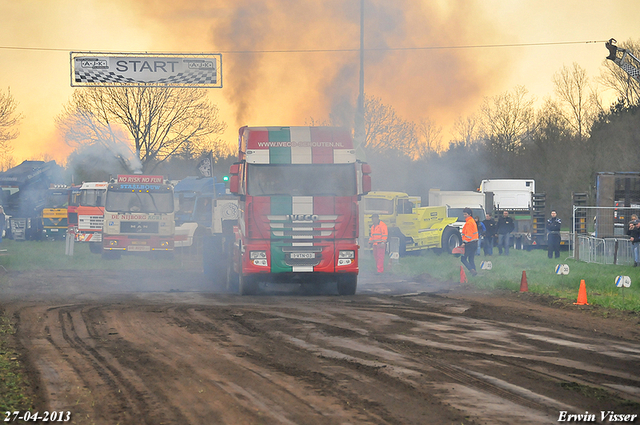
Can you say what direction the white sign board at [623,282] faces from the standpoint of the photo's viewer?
facing the viewer

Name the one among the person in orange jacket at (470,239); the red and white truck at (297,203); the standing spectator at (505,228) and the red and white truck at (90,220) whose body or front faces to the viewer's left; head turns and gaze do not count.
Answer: the person in orange jacket

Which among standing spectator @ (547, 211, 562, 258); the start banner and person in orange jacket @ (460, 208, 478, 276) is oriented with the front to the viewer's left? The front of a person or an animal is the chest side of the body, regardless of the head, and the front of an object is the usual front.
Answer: the person in orange jacket

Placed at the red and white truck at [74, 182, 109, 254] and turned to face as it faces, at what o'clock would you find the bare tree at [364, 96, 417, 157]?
The bare tree is roughly at 8 o'clock from the red and white truck.

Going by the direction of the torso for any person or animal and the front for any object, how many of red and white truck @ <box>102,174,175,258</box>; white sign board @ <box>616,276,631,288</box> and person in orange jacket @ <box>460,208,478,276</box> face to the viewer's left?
1

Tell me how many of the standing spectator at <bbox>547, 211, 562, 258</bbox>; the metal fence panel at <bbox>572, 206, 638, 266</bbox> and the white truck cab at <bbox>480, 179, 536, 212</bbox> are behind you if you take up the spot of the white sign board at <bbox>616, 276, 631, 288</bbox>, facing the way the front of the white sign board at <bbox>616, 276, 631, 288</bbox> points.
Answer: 3

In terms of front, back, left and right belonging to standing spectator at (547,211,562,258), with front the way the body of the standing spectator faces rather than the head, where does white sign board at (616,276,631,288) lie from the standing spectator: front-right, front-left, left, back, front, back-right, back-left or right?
front

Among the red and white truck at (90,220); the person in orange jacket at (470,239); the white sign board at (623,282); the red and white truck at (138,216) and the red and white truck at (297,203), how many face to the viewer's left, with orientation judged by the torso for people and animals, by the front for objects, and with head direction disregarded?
1

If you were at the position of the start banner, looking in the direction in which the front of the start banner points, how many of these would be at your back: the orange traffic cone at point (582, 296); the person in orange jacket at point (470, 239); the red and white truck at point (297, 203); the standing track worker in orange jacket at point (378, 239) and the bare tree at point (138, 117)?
1

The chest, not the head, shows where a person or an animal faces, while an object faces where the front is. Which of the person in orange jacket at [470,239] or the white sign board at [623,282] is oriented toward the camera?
the white sign board

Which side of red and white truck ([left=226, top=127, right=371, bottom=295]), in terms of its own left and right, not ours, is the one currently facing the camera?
front

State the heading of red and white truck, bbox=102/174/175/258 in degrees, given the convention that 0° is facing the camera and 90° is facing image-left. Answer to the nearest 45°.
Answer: approximately 0°

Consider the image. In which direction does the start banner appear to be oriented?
toward the camera
